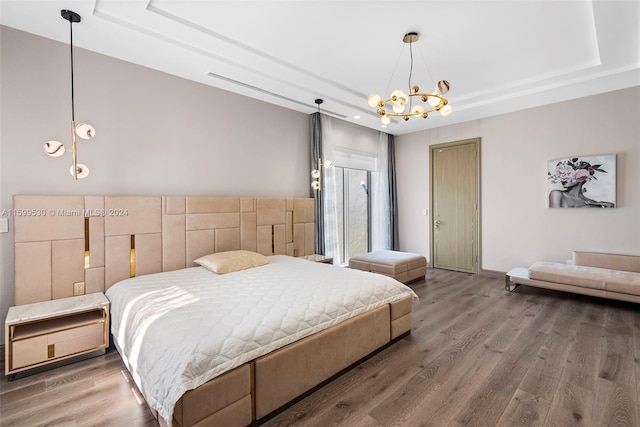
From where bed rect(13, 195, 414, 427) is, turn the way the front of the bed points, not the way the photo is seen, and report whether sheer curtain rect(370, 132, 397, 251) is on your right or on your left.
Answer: on your left

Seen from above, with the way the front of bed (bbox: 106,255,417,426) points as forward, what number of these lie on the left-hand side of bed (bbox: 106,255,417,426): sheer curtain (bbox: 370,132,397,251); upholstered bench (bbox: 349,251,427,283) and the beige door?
3

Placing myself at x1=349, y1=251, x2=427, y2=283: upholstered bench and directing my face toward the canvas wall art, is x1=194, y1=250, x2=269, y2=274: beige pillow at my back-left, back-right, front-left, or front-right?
back-right

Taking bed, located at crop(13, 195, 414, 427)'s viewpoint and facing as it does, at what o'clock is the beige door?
The beige door is roughly at 10 o'clock from the bed.

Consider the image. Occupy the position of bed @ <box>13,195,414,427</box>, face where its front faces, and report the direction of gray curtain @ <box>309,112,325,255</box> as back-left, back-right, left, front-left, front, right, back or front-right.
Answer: left

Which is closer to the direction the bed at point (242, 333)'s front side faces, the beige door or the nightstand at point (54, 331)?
the beige door

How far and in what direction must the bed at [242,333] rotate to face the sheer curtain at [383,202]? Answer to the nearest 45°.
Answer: approximately 90° to its left

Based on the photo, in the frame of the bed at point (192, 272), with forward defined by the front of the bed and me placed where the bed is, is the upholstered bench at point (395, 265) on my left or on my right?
on my left

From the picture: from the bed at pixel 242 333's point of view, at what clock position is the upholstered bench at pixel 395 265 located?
The upholstered bench is roughly at 9 o'clock from the bed.

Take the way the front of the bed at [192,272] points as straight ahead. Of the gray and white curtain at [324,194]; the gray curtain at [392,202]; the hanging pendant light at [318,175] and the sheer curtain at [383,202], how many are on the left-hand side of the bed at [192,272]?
4

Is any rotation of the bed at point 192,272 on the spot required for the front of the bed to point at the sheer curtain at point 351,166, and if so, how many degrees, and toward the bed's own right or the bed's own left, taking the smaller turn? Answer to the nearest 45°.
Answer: approximately 90° to the bed's own left

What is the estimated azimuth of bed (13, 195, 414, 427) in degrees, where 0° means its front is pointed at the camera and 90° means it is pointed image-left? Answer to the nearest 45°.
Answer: approximately 315°
